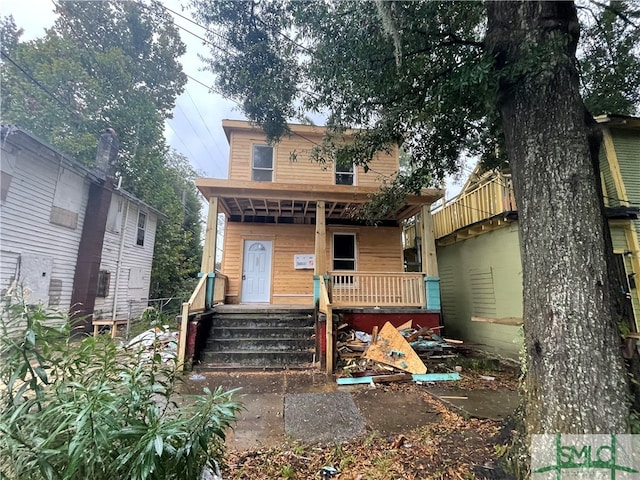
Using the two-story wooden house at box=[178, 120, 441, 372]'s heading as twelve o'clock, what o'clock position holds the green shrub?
The green shrub is roughly at 12 o'clock from the two-story wooden house.

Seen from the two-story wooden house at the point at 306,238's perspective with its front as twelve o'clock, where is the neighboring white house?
The neighboring white house is roughly at 3 o'clock from the two-story wooden house.

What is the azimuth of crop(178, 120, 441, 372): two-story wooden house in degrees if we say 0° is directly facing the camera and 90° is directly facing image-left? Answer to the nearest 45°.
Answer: approximately 0°

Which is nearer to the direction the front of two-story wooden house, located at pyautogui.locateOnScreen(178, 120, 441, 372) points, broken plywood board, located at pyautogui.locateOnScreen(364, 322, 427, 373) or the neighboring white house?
the broken plywood board

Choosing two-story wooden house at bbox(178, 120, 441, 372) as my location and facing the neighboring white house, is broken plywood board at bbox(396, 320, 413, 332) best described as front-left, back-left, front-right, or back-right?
back-left

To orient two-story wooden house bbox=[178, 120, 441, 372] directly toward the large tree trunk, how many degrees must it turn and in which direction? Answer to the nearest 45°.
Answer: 0° — it already faces it

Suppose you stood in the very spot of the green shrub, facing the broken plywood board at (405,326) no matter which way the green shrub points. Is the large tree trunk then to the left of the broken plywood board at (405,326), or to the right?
right

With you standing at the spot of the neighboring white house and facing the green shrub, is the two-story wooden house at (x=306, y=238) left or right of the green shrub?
left

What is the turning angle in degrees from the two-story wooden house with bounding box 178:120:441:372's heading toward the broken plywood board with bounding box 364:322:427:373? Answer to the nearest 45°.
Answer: approximately 45° to its left

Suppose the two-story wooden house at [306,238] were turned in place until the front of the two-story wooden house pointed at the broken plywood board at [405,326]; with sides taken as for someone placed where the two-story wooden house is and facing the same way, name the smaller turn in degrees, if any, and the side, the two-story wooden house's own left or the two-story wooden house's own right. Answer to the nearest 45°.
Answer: approximately 45° to the two-story wooden house's own left
